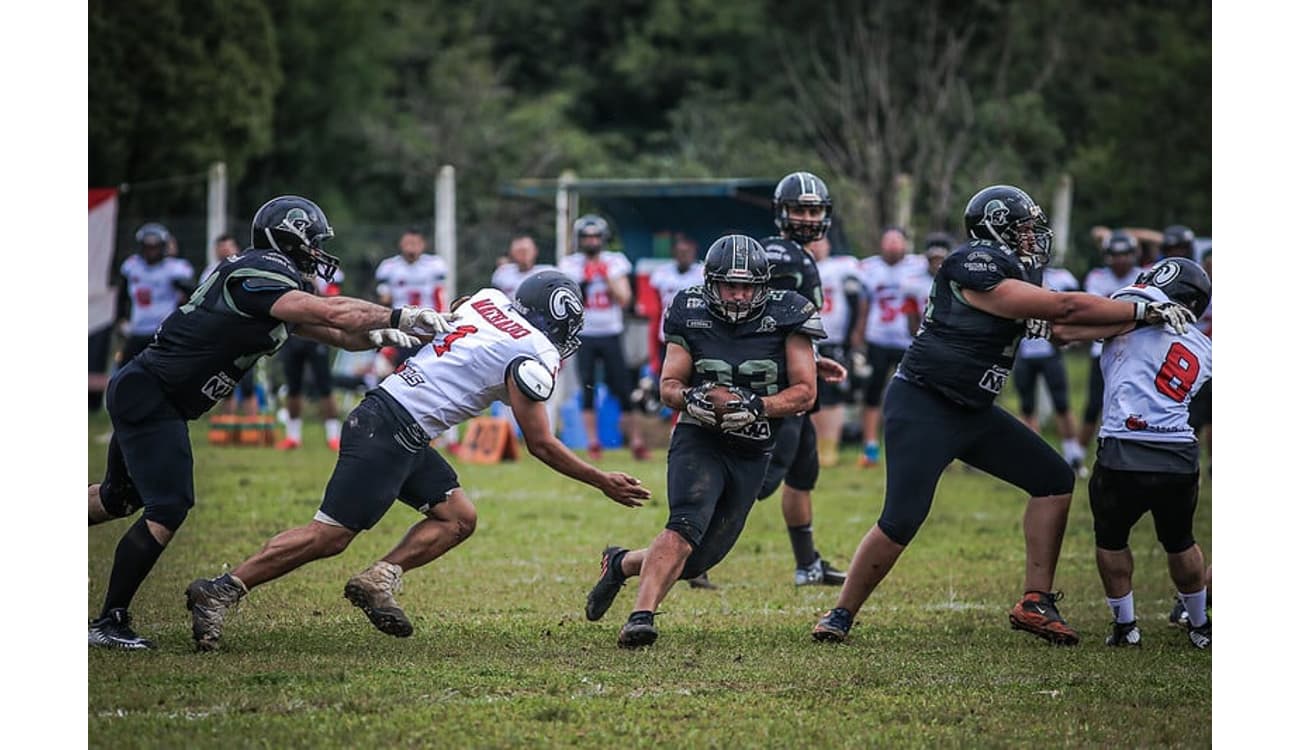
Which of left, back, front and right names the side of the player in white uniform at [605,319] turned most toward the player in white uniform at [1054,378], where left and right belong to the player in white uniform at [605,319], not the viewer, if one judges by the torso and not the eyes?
left

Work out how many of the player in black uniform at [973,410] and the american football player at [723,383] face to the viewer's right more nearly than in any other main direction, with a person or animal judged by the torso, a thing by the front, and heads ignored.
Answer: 1

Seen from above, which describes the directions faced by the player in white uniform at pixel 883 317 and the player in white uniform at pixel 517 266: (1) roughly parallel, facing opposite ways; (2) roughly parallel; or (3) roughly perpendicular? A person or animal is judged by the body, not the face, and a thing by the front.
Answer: roughly parallel

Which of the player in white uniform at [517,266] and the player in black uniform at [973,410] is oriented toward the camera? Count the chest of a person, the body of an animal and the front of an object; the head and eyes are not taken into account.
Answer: the player in white uniform

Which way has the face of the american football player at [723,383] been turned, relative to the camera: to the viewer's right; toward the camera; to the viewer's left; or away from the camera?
toward the camera

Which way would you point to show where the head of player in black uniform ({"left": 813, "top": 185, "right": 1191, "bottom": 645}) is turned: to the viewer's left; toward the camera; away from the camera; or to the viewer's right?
to the viewer's right

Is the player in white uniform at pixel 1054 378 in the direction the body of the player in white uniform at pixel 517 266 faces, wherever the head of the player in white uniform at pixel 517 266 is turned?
no

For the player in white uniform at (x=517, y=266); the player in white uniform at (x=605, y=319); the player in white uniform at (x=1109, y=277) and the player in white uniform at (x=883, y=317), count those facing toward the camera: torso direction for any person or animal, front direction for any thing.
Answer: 4

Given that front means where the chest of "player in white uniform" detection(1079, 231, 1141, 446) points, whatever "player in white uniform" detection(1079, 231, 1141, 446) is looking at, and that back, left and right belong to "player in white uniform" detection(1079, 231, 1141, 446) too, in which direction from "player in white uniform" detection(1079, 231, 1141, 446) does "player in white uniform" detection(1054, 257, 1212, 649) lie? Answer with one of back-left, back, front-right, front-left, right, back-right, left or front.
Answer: front

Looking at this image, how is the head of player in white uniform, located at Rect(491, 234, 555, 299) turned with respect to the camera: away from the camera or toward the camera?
toward the camera

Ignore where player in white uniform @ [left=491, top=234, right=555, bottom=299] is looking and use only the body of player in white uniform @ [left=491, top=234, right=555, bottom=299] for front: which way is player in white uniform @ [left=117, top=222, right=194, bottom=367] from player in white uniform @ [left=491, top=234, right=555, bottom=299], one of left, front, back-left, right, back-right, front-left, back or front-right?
right

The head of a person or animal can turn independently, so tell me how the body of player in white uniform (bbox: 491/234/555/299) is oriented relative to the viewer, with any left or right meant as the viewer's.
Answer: facing the viewer

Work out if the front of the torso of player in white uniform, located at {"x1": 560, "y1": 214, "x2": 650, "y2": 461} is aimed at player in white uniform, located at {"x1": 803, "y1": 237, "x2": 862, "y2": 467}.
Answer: no

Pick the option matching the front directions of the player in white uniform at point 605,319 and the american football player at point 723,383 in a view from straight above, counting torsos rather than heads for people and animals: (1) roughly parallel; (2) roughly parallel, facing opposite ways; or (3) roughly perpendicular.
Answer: roughly parallel

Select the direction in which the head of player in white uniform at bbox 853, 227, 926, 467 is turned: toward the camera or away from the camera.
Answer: toward the camera

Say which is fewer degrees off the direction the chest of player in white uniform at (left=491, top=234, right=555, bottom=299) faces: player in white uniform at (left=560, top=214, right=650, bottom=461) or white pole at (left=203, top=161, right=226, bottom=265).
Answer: the player in white uniform
